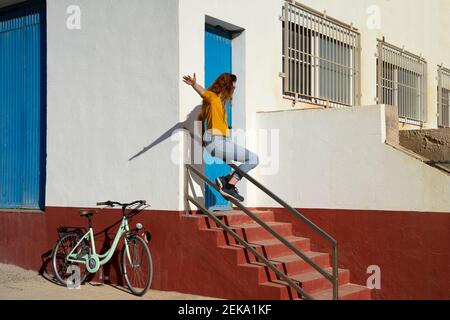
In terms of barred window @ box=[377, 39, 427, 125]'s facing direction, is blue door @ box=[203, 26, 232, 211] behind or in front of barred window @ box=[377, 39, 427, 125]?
in front

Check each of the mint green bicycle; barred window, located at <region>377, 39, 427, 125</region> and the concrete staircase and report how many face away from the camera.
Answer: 0

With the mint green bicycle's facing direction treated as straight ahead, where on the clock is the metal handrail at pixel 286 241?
The metal handrail is roughly at 12 o'clock from the mint green bicycle.

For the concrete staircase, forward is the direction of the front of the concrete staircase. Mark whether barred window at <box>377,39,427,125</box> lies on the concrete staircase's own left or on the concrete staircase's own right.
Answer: on the concrete staircase's own left

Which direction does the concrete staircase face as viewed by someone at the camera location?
facing the viewer and to the right of the viewer

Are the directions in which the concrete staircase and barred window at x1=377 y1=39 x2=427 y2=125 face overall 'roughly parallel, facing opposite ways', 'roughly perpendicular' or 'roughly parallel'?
roughly perpendicular

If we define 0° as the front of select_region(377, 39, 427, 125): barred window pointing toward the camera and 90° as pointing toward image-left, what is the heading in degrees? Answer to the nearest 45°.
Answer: approximately 45°

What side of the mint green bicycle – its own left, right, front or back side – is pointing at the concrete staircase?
front

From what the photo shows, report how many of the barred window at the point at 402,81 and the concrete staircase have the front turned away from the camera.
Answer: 0

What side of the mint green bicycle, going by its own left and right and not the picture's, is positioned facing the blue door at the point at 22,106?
back

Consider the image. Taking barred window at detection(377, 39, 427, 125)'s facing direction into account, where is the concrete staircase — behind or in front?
in front

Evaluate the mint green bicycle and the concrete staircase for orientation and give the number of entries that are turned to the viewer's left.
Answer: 0
